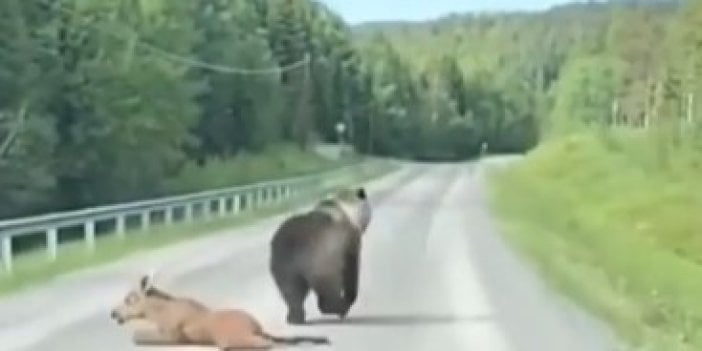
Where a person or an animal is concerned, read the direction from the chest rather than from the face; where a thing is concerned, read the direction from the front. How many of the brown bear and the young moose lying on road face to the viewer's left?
1

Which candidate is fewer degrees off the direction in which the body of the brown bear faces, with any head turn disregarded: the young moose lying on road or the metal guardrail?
the metal guardrail

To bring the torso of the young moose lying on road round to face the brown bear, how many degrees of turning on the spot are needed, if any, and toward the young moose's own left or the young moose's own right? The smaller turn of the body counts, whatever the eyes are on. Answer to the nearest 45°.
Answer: approximately 135° to the young moose's own right

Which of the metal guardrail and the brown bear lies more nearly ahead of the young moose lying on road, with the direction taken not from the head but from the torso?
the metal guardrail

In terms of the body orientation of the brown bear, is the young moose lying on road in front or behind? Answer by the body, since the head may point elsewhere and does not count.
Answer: behind

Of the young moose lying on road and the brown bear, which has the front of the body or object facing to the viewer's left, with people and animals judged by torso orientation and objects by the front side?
the young moose lying on road

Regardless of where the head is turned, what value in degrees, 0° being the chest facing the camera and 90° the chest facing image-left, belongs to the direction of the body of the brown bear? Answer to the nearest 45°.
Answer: approximately 225°

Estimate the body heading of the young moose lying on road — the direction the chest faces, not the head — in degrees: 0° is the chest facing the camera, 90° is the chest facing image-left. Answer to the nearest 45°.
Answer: approximately 90°
